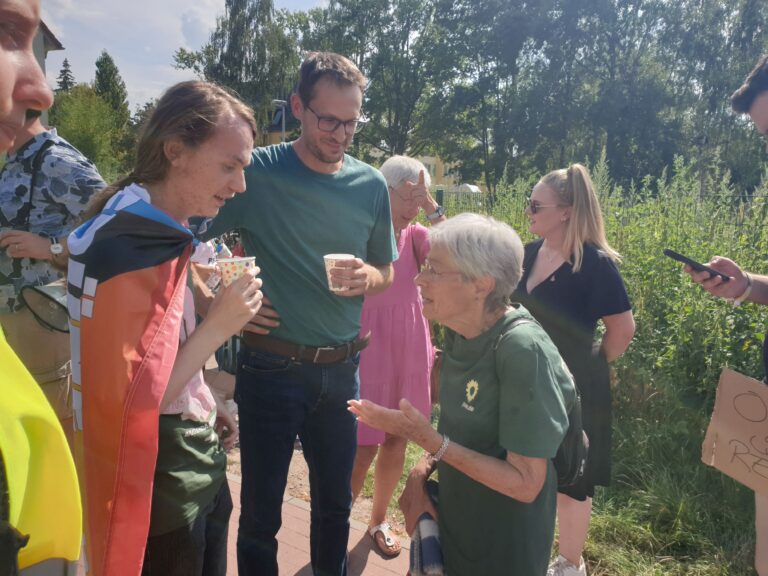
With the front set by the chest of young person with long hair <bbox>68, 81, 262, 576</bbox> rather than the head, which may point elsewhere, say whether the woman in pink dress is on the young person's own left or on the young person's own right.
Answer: on the young person's own left

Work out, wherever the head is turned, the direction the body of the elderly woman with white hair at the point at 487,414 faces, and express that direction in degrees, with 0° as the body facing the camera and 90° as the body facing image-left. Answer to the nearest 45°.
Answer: approximately 90°

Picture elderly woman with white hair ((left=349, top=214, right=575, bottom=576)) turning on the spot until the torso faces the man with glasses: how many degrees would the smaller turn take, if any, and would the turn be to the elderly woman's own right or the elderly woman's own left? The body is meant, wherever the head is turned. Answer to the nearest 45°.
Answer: approximately 45° to the elderly woman's own right

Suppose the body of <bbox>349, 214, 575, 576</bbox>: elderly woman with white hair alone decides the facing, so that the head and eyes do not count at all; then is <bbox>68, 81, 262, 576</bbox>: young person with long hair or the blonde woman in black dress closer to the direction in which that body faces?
the young person with long hair

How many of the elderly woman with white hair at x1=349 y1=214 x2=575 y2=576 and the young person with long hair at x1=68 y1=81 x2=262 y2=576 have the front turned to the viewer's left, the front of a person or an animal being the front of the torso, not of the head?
1

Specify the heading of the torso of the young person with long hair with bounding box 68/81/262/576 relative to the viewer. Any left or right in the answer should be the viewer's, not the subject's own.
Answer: facing to the right of the viewer

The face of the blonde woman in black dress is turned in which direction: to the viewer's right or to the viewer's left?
to the viewer's left

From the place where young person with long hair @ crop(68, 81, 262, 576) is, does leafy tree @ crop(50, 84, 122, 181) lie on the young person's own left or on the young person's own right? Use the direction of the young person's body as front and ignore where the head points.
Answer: on the young person's own left

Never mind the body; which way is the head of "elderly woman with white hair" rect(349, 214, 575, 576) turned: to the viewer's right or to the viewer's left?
to the viewer's left
